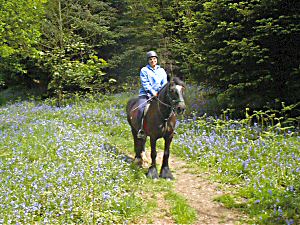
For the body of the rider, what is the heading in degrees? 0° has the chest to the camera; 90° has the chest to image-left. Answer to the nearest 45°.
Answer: approximately 315°

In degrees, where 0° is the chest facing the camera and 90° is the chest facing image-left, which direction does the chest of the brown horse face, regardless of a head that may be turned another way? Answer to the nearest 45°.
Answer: approximately 315°
